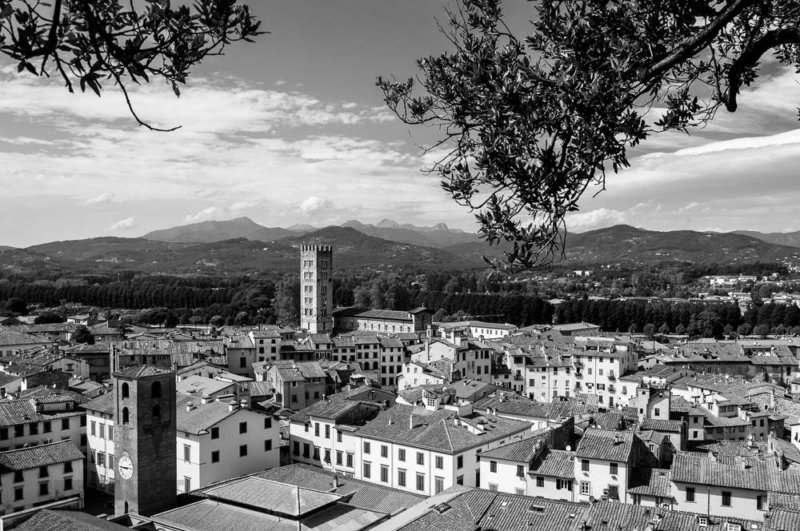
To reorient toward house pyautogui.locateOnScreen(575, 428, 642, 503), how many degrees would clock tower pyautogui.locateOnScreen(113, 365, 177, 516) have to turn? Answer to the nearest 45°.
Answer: approximately 90° to its left

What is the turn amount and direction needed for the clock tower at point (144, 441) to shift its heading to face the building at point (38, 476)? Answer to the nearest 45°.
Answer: approximately 90° to its right

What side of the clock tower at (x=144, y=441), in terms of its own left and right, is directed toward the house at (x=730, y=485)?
left

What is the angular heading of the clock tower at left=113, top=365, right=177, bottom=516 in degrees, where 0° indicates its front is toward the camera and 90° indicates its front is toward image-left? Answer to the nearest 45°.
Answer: approximately 45°

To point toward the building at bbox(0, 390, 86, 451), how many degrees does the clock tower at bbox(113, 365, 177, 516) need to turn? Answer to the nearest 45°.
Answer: approximately 90° to its right
